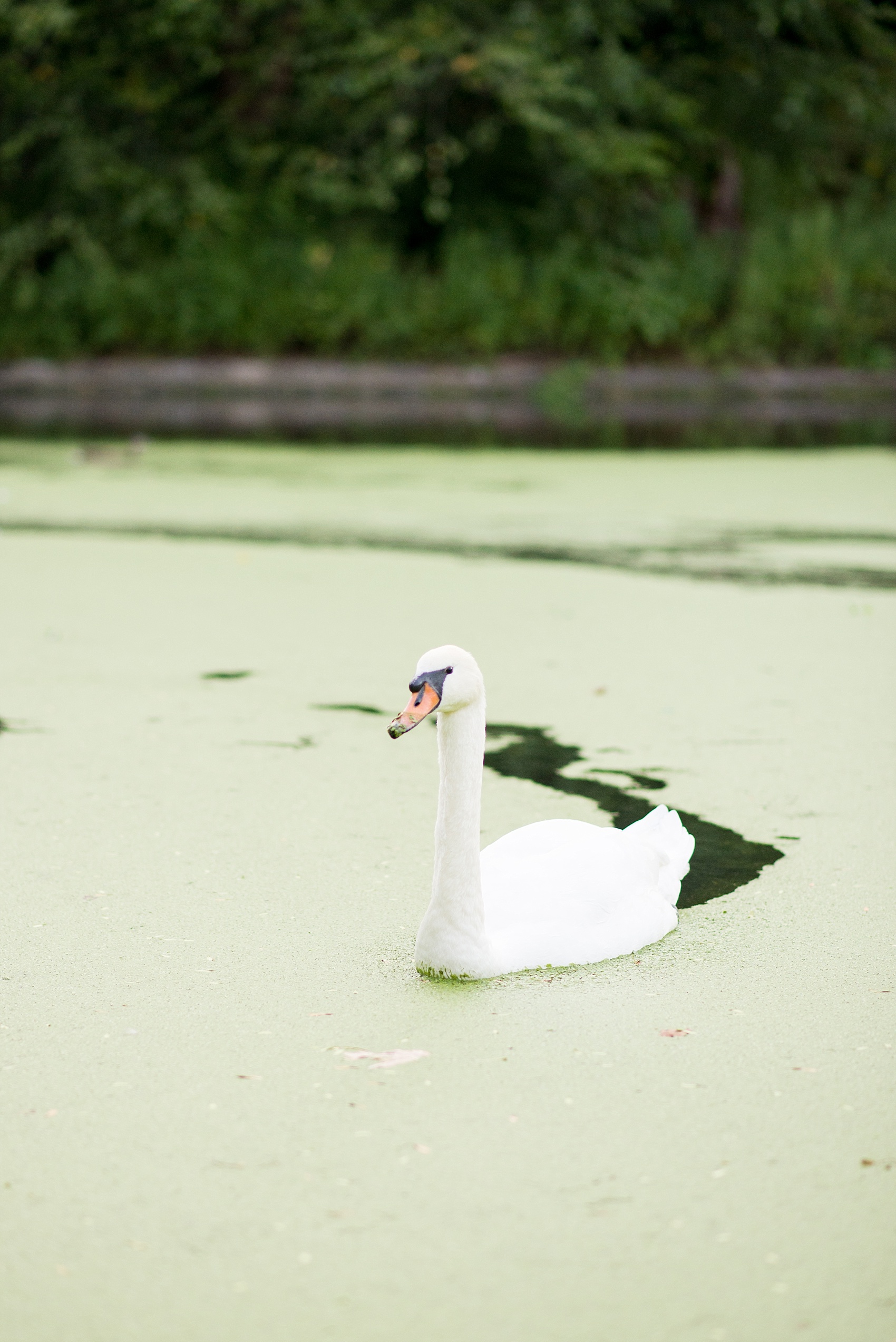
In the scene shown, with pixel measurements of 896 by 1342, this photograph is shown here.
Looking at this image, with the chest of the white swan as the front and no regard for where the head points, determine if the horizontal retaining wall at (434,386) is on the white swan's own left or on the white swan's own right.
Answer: on the white swan's own right

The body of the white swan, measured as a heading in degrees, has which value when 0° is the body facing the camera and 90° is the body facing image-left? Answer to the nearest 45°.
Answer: approximately 45°

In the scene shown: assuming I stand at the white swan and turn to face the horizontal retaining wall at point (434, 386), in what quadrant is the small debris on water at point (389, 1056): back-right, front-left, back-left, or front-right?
back-left

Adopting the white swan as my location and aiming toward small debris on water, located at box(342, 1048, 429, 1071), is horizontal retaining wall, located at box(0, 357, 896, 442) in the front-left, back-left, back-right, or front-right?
back-right
